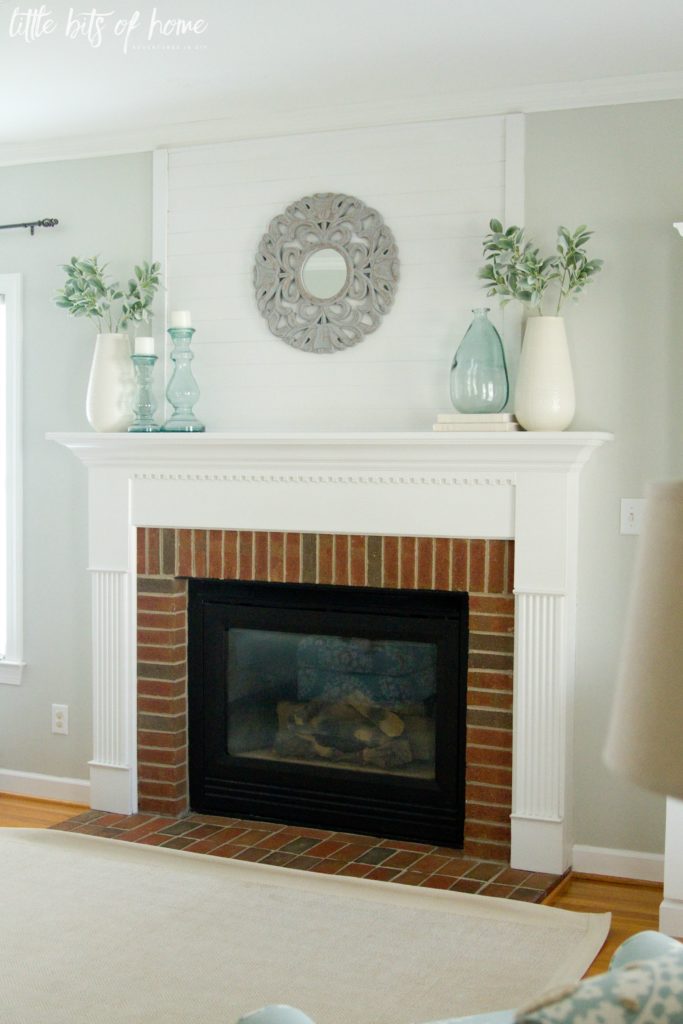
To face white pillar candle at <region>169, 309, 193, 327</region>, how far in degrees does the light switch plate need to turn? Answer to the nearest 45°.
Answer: approximately 90° to its right

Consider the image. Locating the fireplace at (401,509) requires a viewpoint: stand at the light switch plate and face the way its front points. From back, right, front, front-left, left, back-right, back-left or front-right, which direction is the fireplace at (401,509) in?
right

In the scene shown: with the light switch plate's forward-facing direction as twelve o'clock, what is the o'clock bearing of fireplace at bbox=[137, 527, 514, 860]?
The fireplace is roughly at 3 o'clock from the light switch plate.

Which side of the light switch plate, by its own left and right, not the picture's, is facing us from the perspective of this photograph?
front

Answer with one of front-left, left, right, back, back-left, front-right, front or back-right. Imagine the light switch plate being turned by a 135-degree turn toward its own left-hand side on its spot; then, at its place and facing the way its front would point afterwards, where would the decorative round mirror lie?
back-left

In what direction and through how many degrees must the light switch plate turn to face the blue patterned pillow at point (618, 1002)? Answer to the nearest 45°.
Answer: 0° — it already faces it

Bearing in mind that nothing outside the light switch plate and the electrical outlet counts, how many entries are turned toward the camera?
2

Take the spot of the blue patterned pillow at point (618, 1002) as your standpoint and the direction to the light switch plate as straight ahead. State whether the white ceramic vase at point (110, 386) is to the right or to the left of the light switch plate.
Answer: left

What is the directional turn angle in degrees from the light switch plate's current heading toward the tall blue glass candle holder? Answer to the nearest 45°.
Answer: approximately 90° to its right

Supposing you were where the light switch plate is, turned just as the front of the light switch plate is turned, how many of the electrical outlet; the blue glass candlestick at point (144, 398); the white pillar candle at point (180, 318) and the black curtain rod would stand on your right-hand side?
4

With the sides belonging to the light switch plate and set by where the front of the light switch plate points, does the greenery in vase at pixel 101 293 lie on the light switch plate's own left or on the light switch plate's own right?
on the light switch plate's own right

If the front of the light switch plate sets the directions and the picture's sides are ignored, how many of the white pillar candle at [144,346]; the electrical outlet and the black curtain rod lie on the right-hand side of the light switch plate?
3
